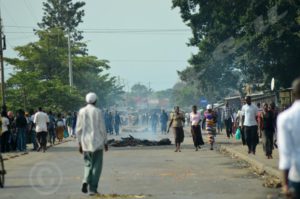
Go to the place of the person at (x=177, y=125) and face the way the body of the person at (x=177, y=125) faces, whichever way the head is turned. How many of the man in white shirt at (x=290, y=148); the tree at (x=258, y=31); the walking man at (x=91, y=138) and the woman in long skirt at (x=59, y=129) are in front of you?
2

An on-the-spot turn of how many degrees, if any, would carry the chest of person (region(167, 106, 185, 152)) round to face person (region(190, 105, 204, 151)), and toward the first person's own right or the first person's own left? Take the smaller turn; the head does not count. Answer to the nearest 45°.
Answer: approximately 135° to the first person's own left

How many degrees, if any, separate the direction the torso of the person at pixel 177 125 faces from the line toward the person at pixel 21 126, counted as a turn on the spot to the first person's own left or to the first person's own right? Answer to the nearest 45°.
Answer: approximately 90° to the first person's own right

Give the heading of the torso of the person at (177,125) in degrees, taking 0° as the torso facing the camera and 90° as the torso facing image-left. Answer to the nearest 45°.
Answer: approximately 0°

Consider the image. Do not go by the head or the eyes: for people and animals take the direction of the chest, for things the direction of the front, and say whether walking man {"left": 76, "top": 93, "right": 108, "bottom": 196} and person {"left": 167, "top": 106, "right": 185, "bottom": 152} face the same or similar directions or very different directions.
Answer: very different directions

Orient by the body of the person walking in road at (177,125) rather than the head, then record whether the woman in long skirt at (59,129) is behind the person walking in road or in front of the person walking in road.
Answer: behind

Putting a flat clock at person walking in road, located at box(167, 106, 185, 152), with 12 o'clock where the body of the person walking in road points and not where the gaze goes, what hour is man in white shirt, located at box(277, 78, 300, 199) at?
The man in white shirt is roughly at 12 o'clock from the person walking in road.

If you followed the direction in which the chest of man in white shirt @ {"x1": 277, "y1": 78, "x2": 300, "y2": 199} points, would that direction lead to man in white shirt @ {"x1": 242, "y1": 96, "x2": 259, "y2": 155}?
yes

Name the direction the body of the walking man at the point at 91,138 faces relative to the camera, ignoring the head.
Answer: away from the camera
